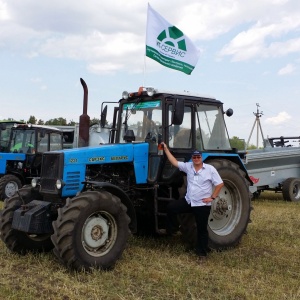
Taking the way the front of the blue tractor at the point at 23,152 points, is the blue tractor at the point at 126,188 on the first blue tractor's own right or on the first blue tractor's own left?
on the first blue tractor's own left

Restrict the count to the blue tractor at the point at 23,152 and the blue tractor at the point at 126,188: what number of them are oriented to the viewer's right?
0

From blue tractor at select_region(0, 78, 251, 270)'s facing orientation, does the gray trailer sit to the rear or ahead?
to the rear

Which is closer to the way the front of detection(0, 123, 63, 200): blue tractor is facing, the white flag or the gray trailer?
the white flag

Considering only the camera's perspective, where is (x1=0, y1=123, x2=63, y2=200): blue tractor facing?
facing the viewer and to the left of the viewer

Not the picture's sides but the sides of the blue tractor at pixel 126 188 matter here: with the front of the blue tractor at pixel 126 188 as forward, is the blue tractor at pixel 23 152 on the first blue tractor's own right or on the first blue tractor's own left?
on the first blue tractor's own right

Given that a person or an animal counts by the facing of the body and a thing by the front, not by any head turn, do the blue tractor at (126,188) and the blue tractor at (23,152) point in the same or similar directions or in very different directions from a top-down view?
same or similar directions

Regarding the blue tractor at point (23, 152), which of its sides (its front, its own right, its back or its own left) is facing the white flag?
left

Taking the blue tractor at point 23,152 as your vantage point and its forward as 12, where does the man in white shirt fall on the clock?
The man in white shirt is roughly at 10 o'clock from the blue tractor.
